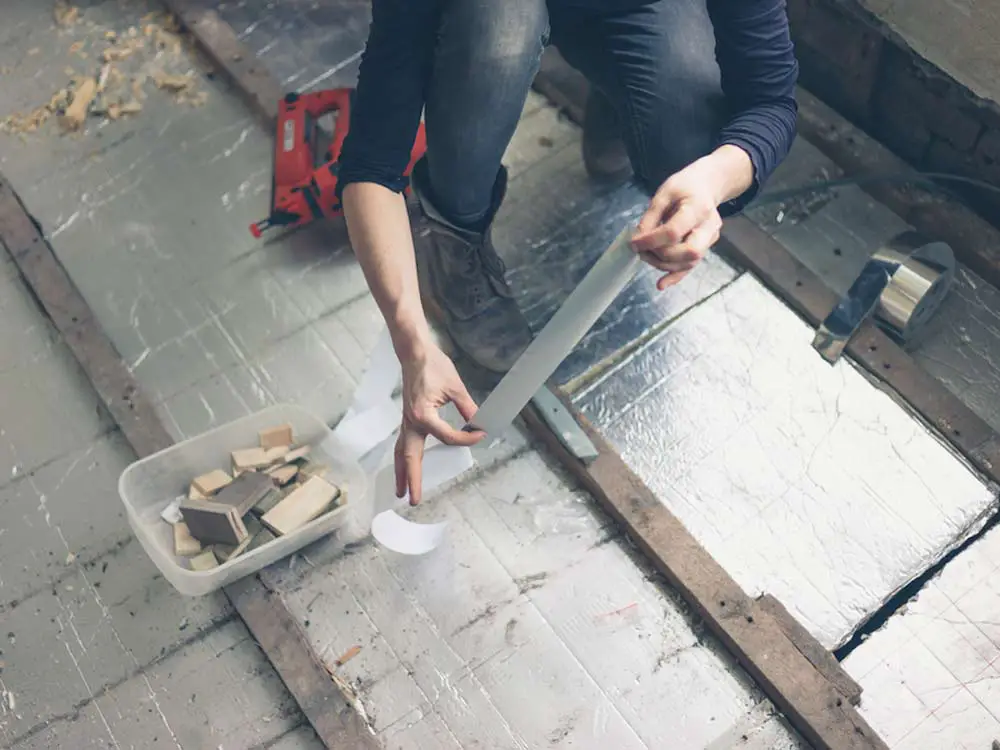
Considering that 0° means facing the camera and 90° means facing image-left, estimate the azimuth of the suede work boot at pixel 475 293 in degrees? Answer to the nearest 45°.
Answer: approximately 315°

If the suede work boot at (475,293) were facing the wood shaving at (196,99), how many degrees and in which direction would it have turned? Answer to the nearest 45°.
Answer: approximately 180°

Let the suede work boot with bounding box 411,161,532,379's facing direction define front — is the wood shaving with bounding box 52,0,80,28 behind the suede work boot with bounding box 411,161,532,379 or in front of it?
behind

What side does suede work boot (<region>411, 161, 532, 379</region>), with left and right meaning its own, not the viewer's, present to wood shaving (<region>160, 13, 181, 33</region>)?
back
